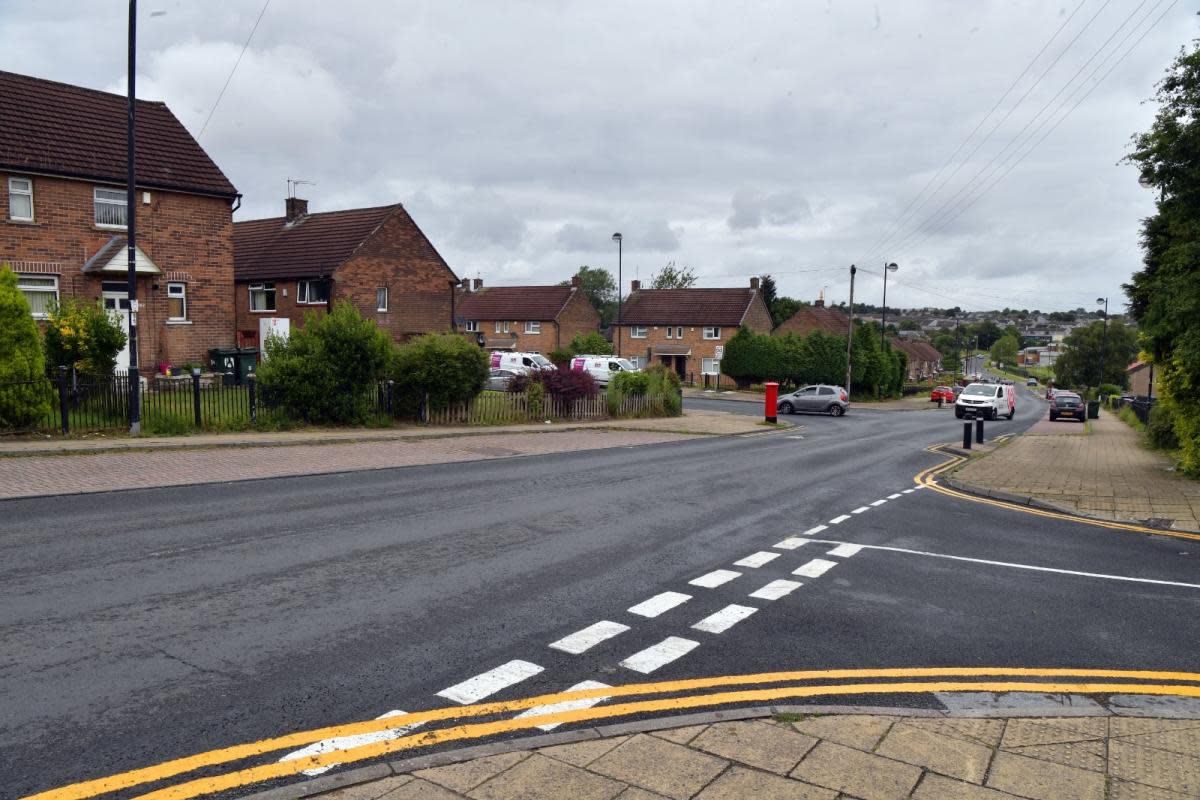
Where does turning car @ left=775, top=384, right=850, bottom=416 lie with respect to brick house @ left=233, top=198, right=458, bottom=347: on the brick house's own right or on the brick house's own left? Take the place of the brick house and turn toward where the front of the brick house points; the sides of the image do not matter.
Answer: on the brick house's own left

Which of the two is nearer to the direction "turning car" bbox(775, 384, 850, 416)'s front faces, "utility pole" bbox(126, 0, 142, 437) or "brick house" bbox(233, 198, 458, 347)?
the brick house

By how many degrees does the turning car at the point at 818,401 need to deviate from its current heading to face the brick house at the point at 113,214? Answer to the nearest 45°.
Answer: approximately 45° to its left

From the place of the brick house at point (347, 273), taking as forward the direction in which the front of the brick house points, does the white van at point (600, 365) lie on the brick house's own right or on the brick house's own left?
on the brick house's own left

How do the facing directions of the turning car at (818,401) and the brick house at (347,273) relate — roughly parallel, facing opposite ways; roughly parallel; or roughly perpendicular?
roughly perpendicular

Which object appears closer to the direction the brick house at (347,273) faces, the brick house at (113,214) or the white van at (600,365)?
the brick house
